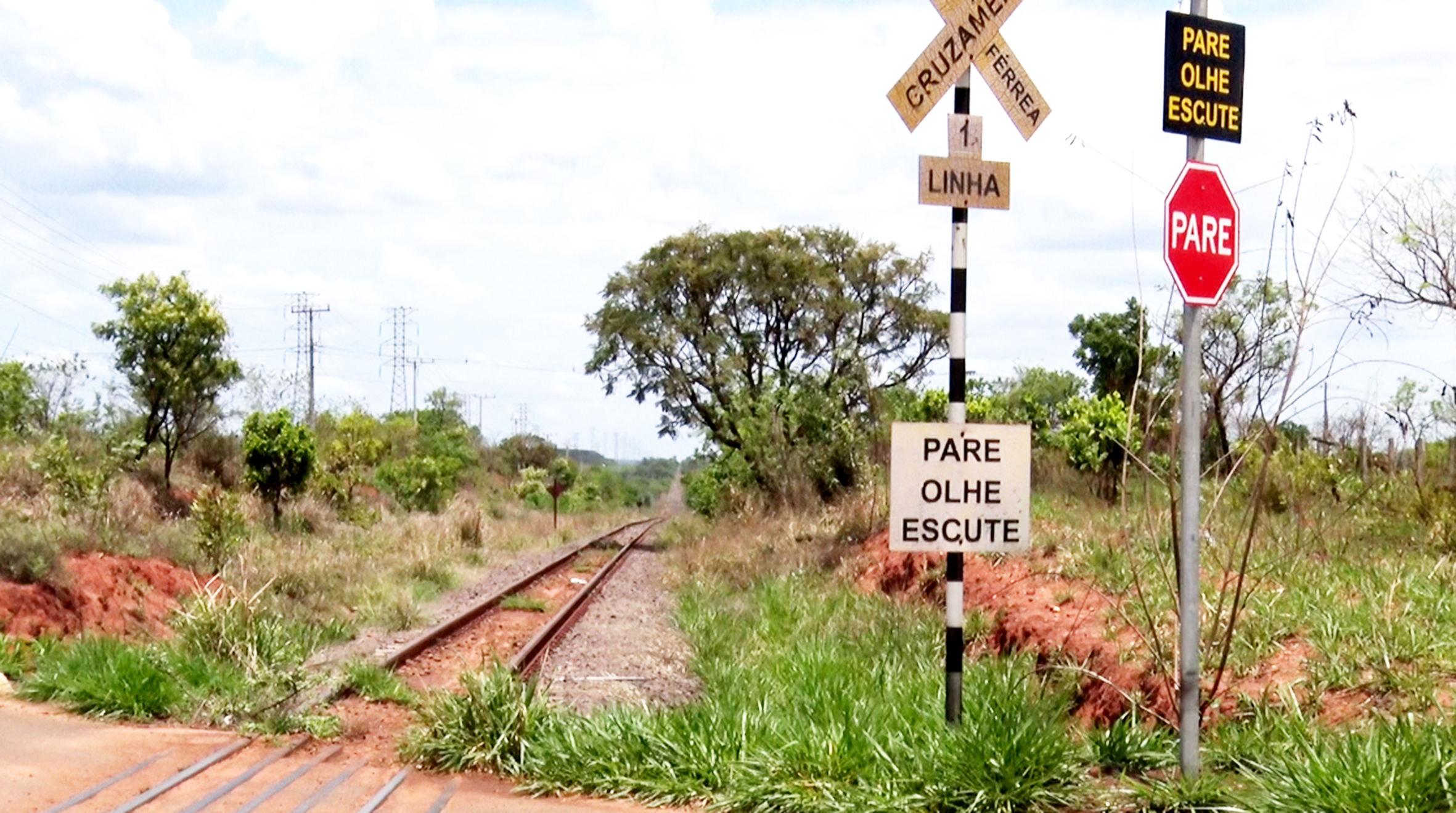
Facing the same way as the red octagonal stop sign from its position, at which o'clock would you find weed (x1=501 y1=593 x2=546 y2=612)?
The weed is roughly at 6 o'clock from the red octagonal stop sign.

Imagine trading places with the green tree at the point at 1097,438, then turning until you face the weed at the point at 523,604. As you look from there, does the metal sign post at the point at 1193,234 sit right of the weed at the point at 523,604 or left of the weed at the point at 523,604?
left

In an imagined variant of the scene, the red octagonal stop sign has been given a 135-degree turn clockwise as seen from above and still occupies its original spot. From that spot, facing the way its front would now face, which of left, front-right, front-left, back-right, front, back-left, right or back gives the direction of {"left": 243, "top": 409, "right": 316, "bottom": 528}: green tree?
front-right

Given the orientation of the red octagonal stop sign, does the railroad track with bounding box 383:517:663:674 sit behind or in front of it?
behind

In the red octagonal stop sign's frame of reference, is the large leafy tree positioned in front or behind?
behind

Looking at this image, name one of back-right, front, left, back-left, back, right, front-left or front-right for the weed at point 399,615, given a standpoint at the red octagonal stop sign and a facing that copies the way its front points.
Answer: back

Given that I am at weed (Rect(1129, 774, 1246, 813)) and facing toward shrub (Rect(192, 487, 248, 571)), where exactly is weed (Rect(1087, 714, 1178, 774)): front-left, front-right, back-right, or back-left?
front-right

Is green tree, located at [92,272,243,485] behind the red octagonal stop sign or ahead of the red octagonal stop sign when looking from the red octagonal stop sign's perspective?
behind

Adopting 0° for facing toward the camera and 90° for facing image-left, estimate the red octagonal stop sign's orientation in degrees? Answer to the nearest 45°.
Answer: approximately 315°

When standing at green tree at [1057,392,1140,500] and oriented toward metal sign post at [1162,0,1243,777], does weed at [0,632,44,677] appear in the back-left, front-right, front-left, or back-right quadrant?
front-right

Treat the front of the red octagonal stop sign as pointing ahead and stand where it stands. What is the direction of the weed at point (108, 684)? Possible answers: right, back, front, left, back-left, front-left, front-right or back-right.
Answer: back-right

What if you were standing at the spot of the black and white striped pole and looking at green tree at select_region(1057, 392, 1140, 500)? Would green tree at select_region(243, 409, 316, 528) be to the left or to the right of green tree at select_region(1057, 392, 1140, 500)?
left

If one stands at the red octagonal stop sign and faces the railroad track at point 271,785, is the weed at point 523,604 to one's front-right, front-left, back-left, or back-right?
front-right

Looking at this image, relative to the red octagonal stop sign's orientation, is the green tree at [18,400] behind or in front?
behind
